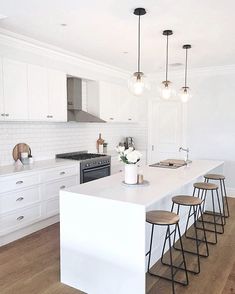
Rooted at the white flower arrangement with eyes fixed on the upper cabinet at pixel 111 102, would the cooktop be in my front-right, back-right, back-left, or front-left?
front-left

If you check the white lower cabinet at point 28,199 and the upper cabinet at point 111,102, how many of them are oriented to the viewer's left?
0

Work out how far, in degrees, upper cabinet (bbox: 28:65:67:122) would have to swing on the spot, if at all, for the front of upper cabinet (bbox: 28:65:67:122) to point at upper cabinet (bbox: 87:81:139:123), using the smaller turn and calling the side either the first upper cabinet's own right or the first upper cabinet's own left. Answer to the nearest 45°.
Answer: approximately 90° to the first upper cabinet's own left

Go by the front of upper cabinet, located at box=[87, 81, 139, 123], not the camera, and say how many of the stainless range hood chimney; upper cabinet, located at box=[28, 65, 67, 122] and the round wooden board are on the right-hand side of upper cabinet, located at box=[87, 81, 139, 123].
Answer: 3

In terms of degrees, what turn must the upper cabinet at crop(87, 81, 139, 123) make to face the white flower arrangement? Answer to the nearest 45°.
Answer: approximately 45° to its right

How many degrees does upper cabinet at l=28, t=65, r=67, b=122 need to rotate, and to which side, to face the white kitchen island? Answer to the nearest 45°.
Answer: approximately 45° to its right

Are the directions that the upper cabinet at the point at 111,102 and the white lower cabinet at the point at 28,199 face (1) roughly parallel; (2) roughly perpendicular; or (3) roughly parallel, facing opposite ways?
roughly parallel

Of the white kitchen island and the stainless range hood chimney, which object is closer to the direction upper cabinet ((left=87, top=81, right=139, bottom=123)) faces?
the white kitchen island

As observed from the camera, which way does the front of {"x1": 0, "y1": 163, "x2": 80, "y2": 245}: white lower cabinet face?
facing the viewer and to the right of the viewer

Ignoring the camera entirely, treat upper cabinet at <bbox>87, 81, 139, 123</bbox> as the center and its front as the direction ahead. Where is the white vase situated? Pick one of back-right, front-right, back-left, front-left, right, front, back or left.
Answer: front-right

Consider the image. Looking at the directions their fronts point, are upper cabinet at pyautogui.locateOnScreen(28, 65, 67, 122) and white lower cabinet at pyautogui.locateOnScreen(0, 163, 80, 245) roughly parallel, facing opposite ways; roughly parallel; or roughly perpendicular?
roughly parallel

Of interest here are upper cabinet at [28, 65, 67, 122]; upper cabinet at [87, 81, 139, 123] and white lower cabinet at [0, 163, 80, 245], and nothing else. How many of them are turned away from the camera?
0

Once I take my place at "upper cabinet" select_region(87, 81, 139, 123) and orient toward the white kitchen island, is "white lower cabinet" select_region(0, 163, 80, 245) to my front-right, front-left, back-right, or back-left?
front-right

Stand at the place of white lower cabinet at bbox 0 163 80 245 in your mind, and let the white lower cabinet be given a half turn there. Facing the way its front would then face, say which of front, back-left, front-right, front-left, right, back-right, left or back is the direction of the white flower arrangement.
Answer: back

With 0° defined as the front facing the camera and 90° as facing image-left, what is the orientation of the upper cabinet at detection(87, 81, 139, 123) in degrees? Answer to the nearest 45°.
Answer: approximately 315°

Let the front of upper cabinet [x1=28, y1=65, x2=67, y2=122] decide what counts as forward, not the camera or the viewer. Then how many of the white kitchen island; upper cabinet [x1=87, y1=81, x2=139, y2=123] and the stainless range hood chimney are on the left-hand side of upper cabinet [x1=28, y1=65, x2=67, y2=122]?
2
